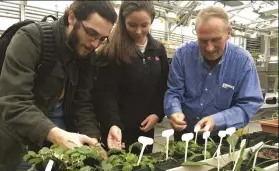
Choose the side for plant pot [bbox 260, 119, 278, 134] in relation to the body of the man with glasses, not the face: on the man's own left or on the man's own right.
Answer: on the man's own left

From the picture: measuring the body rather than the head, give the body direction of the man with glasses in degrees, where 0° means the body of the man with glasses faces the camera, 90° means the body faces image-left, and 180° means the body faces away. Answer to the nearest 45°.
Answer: approximately 315°
